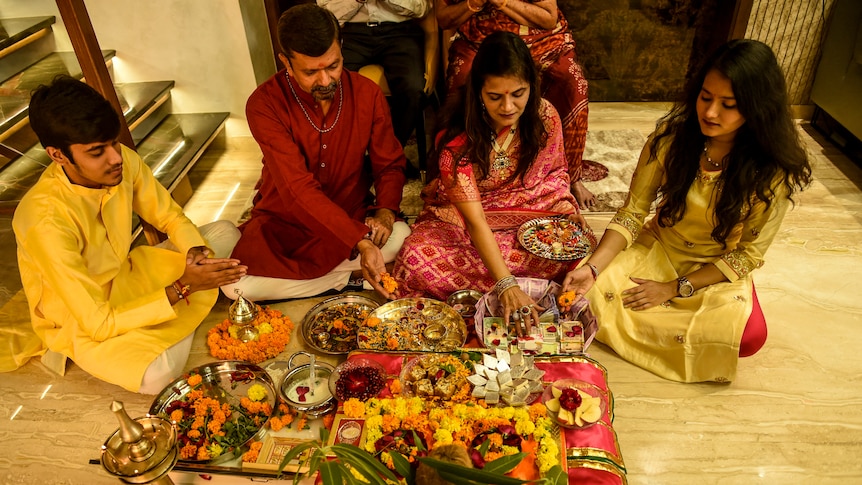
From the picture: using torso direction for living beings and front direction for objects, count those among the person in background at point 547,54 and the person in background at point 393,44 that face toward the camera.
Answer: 2

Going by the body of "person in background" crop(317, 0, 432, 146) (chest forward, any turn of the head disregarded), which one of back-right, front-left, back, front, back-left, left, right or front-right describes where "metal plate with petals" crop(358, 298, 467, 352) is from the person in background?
front

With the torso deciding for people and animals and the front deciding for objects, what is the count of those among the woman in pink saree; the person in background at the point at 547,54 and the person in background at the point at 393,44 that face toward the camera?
3

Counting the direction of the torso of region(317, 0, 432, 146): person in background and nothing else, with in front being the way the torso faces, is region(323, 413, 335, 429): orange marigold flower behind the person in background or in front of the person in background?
in front

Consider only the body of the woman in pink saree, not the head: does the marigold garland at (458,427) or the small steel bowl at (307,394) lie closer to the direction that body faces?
the marigold garland

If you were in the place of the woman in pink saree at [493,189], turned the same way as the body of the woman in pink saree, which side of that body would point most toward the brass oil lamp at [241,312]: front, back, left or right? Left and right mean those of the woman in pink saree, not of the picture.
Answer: right

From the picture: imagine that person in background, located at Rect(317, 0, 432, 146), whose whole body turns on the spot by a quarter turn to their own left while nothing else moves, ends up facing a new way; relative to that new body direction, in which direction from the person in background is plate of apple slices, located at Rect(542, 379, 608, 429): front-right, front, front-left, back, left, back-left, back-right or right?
right

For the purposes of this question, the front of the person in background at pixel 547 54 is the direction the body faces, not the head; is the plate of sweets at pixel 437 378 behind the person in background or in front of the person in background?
in front

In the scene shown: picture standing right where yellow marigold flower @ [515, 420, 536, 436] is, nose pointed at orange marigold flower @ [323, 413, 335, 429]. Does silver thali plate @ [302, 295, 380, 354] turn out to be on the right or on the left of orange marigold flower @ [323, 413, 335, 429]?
right

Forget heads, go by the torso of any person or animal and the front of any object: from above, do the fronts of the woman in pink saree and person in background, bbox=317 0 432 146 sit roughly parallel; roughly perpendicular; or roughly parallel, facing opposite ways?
roughly parallel

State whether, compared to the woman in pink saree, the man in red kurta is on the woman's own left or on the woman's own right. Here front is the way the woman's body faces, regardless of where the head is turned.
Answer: on the woman's own right

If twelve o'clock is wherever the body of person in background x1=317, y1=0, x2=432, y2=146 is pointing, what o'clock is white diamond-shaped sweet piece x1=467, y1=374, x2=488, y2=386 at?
The white diamond-shaped sweet piece is roughly at 12 o'clock from the person in background.

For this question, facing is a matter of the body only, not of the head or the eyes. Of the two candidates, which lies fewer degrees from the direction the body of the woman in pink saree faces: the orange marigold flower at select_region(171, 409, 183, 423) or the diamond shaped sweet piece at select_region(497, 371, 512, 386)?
the diamond shaped sweet piece

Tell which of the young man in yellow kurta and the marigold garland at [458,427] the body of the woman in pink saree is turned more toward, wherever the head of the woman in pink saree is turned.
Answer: the marigold garland

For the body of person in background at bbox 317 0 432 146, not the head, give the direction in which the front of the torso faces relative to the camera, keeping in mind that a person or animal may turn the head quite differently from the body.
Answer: toward the camera

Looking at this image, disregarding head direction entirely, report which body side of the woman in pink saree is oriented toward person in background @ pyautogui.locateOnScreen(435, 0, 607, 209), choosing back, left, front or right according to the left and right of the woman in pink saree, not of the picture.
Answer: back

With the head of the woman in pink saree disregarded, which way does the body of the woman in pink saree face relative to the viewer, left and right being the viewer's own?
facing the viewer
